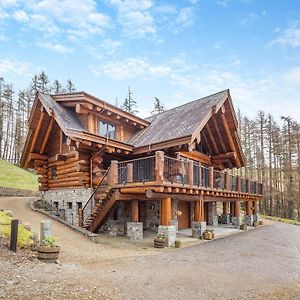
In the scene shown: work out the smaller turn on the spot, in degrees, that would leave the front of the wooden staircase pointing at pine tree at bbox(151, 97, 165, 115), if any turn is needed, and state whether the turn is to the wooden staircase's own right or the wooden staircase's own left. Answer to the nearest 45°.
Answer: approximately 135° to the wooden staircase's own right

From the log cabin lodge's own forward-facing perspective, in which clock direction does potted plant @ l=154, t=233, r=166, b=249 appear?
The potted plant is roughly at 1 o'clock from the log cabin lodge.

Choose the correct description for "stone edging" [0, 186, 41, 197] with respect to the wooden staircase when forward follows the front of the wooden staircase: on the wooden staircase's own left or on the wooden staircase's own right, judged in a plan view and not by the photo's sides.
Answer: on the wooden staircase's own right

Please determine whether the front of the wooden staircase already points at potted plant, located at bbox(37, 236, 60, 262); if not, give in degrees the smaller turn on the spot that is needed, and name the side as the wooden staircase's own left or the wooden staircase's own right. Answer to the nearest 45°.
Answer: approximately 45° to the wooden staircase's own left

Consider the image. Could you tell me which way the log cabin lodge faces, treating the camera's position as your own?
facing the viewer and to the right of the viewer

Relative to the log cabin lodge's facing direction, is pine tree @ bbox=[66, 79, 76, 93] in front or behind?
behind

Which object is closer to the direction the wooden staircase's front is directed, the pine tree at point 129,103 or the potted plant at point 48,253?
the potted plant

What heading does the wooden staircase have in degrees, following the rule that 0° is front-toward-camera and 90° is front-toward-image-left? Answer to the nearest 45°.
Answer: approximately 45°

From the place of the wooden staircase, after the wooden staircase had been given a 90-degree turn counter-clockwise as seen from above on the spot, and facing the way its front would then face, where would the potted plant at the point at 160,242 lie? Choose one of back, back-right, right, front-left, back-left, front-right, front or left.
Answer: front
